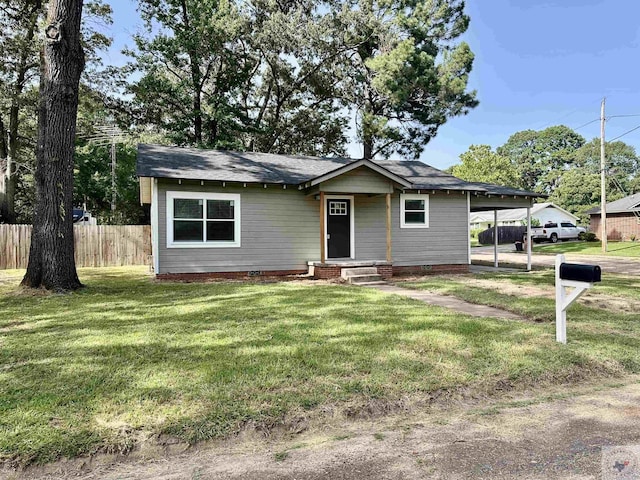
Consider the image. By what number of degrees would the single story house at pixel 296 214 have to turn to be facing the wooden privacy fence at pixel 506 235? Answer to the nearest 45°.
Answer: approximately 135° to its left

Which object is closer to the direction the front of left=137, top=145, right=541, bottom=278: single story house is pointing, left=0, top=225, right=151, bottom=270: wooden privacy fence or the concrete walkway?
the concrete walkway

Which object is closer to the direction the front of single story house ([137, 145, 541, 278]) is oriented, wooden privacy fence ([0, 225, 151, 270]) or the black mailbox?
the black mailbox

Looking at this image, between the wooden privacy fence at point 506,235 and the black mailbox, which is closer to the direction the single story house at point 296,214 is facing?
the black mailbox

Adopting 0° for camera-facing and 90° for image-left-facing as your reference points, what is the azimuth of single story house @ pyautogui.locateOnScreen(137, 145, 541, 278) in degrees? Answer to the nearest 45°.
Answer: approximately 0°

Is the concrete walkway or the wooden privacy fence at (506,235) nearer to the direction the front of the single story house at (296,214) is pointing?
the concrete walkway

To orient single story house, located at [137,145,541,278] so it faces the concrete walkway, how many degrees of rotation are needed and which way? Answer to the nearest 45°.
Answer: approximately 45° to its left

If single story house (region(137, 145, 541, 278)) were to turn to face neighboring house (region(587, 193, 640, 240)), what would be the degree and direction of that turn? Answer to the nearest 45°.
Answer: approximately 135° to its left

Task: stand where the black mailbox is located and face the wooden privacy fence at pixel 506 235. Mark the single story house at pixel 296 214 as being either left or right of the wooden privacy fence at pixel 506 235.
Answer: left

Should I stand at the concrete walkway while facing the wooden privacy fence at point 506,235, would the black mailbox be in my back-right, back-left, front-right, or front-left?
back-right

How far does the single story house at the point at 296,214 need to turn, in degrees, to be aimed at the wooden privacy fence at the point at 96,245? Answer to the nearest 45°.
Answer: approximately 135° to its right
